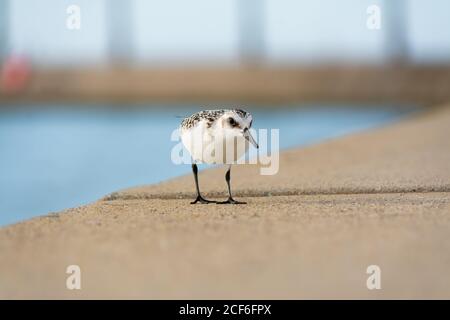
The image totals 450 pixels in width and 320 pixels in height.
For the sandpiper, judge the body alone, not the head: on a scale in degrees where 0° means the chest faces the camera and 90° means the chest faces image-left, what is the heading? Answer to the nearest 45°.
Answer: approximately 315°
